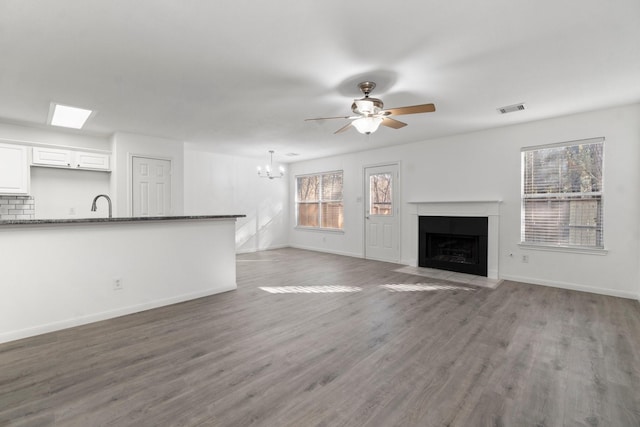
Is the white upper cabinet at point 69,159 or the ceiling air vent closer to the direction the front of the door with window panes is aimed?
the white upper cabinet

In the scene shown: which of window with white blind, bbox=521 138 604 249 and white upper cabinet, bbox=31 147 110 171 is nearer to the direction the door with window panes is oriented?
the white upper cabinet

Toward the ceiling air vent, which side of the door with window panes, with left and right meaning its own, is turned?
left

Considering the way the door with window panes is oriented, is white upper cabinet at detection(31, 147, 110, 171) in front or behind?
in front

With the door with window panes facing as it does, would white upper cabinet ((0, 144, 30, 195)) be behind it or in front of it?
in front

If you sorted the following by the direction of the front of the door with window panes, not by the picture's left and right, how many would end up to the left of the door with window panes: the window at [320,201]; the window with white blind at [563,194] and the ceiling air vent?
2

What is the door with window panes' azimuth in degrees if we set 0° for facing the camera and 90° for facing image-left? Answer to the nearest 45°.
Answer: approximately 45°

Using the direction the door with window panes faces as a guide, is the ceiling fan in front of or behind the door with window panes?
in front

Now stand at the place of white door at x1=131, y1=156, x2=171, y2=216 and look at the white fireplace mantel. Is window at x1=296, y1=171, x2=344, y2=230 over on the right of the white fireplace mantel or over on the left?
left

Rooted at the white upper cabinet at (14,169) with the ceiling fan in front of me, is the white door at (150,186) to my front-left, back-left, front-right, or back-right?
front-left

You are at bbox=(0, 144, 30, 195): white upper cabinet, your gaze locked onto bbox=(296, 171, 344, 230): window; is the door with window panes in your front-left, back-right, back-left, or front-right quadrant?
front-right

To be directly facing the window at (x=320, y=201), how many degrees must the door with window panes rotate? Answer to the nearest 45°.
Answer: approximately 90° to its right

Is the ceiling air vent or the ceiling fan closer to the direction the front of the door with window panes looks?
the ceiling fan

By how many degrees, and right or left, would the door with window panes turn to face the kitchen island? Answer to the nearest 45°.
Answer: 0° — it already faces it

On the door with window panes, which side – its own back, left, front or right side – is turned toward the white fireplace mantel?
left
